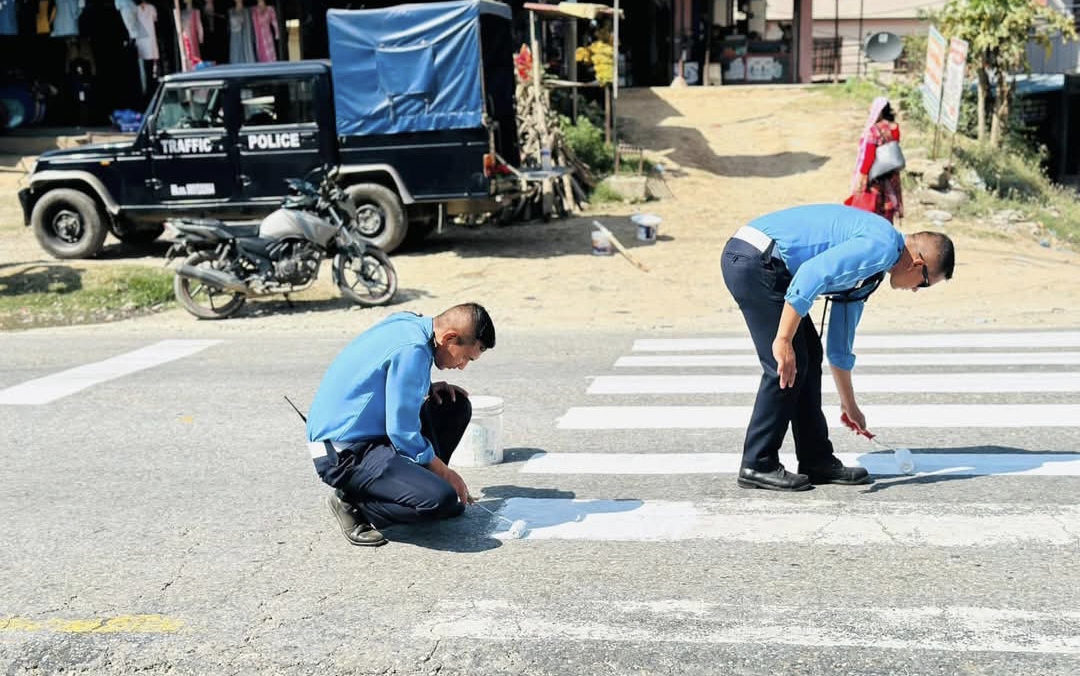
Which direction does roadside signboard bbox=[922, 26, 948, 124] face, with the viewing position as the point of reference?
facing the viewer and to the left of the viewer

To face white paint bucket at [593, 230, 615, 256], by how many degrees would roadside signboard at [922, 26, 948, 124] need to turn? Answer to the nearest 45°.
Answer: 0° — it already faces it

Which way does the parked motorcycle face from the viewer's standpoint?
to the viewer's right

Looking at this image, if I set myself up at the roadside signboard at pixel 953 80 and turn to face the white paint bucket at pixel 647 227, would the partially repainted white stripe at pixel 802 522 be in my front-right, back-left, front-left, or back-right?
front-left

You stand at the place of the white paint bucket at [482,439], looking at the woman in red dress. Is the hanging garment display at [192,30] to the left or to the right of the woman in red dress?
left

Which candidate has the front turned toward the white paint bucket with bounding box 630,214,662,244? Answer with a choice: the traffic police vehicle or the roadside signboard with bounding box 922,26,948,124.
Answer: the roadside signboard

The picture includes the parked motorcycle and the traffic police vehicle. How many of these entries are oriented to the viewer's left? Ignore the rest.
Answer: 1

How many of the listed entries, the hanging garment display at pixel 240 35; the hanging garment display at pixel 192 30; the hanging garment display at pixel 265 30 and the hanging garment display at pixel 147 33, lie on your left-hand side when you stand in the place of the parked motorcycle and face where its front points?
4

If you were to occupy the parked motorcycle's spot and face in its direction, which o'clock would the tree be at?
The tree is roughly at 11 o'clock from the parked motorcycle.

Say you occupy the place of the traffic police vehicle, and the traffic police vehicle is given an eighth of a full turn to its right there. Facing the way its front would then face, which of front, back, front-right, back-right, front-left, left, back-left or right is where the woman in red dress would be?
back

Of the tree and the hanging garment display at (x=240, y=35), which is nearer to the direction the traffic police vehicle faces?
the hanging garment display

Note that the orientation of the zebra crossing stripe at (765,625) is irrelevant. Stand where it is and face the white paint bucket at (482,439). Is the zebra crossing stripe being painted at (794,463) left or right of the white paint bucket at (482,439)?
right

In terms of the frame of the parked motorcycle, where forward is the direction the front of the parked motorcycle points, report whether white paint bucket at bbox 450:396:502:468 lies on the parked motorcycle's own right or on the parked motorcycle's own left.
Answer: on the parked motorcycle's own right

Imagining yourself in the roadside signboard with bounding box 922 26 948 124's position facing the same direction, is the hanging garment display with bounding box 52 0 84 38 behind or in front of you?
in front

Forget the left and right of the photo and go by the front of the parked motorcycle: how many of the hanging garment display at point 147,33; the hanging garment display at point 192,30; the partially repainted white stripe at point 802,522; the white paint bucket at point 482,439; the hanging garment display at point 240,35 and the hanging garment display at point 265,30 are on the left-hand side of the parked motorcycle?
4

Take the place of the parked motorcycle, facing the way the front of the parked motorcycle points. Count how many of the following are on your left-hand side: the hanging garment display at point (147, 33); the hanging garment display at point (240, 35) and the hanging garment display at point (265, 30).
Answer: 3

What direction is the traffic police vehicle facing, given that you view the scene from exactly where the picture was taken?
facing to the left of the viewer
